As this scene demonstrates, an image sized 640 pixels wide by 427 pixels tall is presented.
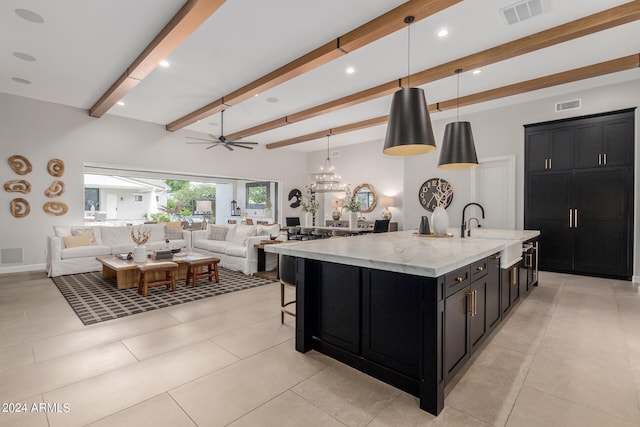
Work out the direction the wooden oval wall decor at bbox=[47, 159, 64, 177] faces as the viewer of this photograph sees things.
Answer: facing the viewer

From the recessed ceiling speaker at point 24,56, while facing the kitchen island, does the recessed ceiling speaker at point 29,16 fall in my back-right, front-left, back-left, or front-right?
front-right

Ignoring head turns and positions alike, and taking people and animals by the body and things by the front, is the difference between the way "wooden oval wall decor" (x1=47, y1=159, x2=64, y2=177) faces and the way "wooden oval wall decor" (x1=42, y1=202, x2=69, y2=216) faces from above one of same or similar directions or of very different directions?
same or similar directions

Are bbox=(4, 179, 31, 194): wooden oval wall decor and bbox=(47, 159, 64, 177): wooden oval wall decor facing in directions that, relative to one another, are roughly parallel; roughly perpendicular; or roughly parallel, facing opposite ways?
roughly parallel

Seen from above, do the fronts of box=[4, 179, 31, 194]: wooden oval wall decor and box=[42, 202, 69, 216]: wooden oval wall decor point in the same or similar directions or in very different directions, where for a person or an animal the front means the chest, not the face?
same or similar directions

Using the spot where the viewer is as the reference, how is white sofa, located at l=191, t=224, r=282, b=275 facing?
facing the viewer and to the left of the viewer

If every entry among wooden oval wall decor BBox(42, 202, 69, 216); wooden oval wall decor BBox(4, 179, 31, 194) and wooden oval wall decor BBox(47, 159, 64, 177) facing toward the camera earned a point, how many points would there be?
3

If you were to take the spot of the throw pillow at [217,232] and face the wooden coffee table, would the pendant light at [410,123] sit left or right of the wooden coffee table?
left
